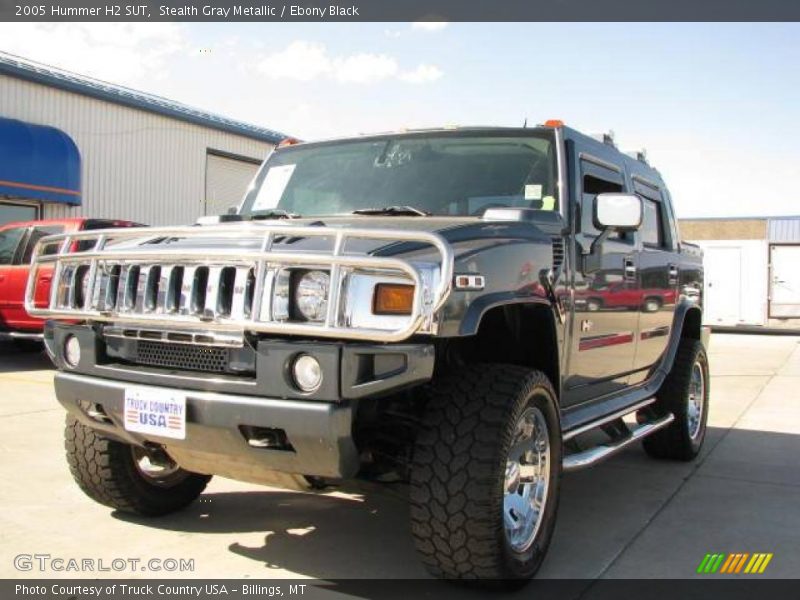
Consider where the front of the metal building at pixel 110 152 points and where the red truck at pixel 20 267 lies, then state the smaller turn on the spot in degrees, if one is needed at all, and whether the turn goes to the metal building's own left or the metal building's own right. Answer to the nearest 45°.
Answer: approximately 45° to the metal building's own right

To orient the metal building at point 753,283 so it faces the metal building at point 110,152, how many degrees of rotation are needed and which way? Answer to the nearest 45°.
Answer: approximately 45° to its right

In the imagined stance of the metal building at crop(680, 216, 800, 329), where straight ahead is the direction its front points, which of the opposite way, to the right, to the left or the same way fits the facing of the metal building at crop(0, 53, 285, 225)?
to the left

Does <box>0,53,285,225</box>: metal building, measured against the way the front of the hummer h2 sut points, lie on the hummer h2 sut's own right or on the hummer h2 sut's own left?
on the hummer h2 sut's own right

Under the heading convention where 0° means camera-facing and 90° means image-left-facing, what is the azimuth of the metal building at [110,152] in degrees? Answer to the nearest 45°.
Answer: approximately 315°

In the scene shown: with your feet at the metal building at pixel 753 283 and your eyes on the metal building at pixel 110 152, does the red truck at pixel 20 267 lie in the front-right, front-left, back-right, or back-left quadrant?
front-left

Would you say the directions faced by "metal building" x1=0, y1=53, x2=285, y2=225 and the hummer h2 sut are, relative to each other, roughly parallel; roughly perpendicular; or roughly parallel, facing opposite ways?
roughly perpendicular

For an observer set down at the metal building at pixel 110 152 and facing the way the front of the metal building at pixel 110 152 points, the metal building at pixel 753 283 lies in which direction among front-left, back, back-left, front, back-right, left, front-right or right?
front-left

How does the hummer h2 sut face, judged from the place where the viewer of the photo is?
facing the viewer and to the left of the viewer

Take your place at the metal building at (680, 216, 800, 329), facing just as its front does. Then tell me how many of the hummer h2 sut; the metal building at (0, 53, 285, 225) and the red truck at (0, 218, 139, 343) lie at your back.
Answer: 0

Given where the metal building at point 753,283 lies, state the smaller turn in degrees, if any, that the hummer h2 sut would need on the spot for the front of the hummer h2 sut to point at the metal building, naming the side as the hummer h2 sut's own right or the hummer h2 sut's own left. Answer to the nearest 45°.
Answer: approximately 180°

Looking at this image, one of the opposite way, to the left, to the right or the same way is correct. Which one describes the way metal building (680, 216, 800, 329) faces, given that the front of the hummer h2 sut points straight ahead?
the same way

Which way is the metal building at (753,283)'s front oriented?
toward the camera

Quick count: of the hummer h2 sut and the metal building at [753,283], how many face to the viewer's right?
0

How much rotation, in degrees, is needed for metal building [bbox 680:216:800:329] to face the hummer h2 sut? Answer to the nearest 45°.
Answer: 0° — it already faces it

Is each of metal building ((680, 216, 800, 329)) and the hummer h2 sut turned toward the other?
no

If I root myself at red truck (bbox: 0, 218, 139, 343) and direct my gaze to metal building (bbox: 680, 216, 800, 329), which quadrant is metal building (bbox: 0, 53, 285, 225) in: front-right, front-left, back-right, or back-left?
front-left
